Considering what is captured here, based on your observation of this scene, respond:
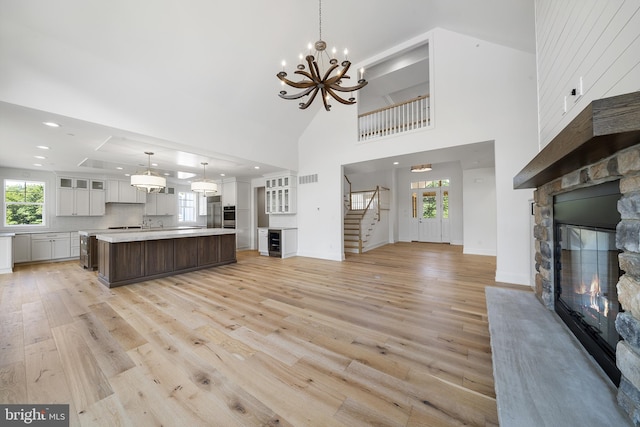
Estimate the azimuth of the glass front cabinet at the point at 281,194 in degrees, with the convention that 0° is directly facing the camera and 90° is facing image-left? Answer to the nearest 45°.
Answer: approximately 45°

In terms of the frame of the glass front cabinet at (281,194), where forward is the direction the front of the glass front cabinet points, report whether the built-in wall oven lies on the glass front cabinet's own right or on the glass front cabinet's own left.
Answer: on the glass front cabinet's own right

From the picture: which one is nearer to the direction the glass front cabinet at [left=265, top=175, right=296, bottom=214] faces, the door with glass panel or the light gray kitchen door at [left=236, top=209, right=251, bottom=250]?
the light gray kitchen door

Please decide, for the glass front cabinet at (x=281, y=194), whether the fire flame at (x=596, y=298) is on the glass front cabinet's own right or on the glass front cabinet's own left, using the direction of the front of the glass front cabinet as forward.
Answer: on the glass front cabinet's own left

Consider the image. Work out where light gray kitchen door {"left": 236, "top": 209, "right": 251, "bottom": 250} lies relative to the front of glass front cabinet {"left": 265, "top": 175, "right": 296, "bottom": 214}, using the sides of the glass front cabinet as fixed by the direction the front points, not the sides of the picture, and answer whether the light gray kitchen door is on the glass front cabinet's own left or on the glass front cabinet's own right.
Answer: on the glass front cabinet's own right

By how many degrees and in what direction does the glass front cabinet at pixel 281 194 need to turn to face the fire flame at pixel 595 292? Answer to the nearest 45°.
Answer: approximately 45° to its left

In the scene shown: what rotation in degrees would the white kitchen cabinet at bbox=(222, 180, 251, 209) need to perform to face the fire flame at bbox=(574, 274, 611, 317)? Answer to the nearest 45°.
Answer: approximately 45° to its left

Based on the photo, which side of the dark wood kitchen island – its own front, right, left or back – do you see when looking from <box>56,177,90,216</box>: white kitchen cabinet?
back

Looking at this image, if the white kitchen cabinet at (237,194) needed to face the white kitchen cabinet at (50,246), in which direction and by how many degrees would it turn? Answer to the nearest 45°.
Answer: approximately 45° to its right

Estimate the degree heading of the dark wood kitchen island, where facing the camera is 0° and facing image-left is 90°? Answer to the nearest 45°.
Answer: approximately 315°
